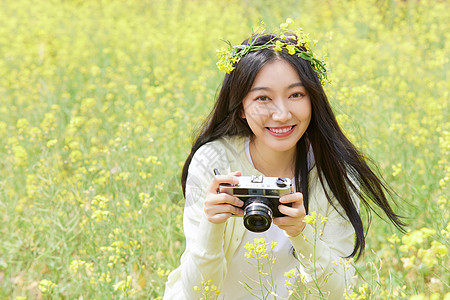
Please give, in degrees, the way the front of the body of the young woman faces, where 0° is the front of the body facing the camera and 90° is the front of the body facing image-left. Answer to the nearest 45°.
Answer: approximately 0°
